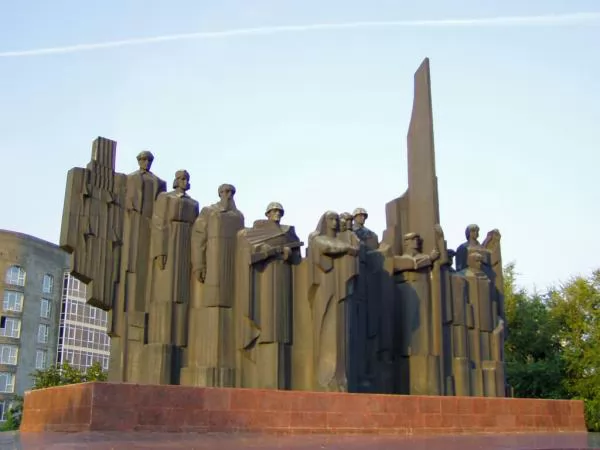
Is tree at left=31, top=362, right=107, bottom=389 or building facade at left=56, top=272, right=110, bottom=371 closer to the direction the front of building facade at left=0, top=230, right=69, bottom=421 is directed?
the tree

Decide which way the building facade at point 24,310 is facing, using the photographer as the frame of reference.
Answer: facing the viewer and to the right of the viewer

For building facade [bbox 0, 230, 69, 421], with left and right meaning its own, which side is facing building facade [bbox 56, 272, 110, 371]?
left
